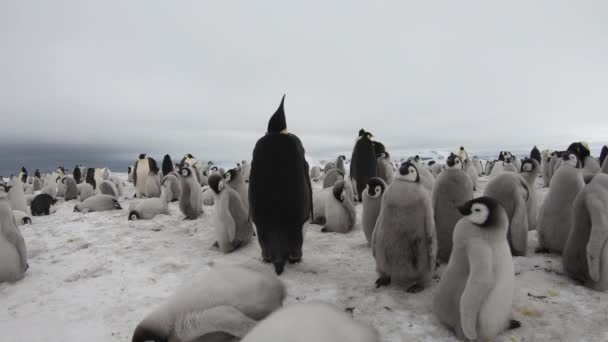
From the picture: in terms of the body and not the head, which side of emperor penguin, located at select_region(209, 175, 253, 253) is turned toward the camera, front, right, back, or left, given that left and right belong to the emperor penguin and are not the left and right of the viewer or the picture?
left

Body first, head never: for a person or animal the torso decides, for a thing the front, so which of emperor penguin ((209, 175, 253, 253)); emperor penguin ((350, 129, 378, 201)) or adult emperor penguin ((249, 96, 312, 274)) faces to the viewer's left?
emperor penguin ((209, 175, 253, 253))

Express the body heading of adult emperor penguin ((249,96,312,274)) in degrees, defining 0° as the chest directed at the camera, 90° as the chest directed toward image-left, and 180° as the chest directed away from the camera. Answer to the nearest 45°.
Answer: approximately 180°

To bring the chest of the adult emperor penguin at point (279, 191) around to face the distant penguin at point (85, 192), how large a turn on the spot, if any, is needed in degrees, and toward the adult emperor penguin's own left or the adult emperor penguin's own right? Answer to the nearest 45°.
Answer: approximately 45° to the adult emperor penguin's own left

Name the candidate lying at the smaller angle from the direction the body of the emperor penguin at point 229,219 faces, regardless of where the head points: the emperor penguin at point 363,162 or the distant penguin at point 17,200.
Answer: the distant penguin

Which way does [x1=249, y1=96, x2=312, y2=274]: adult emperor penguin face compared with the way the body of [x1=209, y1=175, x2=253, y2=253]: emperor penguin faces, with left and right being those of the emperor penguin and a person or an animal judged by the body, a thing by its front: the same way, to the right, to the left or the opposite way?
to the right

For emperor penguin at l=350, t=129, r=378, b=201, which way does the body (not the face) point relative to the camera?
away from the camera

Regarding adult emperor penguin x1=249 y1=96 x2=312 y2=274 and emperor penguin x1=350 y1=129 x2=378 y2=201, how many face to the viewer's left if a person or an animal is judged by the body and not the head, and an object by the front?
0

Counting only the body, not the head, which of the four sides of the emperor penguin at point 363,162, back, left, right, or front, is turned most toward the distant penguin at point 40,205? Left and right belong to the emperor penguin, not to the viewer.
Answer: left

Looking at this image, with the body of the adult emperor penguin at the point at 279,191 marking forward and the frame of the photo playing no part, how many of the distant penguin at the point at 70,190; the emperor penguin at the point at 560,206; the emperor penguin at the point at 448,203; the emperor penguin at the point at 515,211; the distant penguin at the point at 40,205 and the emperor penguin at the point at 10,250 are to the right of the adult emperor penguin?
3

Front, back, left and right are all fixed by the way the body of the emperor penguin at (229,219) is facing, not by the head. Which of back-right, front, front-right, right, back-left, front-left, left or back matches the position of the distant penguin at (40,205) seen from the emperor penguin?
front-right

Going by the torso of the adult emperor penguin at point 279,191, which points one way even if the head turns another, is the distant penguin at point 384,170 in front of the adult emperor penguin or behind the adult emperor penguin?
in front

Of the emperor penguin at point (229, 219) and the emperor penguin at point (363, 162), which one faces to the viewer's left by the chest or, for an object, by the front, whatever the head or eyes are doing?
the emperor penguin at point (229, 219)

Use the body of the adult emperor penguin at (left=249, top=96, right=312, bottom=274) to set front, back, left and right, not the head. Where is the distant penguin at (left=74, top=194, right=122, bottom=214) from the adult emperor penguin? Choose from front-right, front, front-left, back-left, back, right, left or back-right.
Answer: front-left
